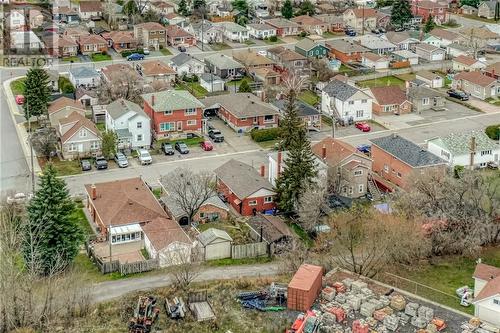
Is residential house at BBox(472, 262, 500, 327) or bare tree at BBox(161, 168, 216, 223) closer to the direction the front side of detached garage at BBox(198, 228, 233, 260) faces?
the residential house

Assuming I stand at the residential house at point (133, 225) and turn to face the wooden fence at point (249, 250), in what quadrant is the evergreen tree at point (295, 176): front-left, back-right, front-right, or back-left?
front-left

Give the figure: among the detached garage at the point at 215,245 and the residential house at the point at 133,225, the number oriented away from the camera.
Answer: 1

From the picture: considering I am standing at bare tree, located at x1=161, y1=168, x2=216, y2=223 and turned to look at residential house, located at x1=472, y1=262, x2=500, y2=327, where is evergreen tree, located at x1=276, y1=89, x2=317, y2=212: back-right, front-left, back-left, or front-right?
front-left

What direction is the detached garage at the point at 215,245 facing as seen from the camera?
toward the camera

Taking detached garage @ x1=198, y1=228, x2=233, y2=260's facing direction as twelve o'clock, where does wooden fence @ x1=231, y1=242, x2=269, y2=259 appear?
The wooden fence is roughly at 9 o'clock from the detached garage.

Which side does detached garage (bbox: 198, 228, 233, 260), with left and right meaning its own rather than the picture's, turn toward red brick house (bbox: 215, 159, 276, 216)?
back

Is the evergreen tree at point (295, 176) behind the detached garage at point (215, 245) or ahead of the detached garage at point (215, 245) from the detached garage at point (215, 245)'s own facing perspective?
behind

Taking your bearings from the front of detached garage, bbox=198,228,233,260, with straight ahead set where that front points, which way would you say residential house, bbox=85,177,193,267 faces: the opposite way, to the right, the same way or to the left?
the opposite way

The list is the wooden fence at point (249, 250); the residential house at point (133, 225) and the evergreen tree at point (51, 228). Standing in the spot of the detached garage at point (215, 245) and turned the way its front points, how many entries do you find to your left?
1

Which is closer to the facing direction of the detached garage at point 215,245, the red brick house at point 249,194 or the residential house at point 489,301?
the residential house

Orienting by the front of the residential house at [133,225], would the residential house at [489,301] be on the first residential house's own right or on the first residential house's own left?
on the first residential house's own right

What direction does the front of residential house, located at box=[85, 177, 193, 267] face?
away from the camera

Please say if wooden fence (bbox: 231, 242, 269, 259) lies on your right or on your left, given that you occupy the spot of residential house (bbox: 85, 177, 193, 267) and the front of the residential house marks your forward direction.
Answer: on your right
